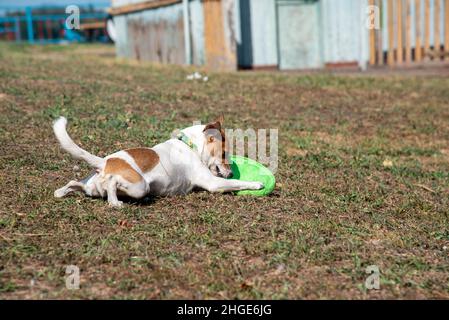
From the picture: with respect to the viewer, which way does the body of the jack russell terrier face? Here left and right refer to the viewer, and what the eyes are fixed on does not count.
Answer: facing to the right of the viewer

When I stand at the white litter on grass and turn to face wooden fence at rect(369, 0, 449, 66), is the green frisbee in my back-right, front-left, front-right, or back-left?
back-right

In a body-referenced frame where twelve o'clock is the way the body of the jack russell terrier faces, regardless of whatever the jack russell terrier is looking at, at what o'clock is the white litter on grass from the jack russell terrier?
The white litter on grass is roughly at 9 o'clock from the jack russell terrier.

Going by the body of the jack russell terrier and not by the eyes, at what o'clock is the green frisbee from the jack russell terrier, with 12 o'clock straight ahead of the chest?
The green frisbee is roughly at 11 o'clock from the jack russell terrier.

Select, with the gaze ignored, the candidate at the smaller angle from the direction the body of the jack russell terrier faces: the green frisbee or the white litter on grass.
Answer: the green frisbee

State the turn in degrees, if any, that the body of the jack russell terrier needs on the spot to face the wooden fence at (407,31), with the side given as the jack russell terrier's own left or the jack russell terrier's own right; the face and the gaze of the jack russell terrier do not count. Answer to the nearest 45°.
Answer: approximately 45° to the jack russell terrier's own left
